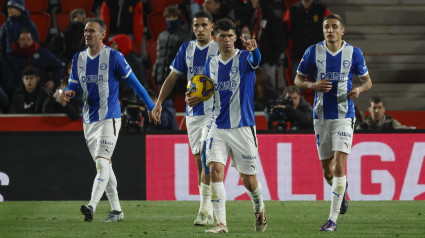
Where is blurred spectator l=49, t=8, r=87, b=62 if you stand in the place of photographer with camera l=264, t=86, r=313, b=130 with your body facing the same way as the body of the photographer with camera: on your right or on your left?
on your right

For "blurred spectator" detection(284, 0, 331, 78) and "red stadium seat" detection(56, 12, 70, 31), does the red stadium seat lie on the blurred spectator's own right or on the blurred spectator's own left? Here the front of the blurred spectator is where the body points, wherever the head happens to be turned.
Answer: on the blurred spectator's own right

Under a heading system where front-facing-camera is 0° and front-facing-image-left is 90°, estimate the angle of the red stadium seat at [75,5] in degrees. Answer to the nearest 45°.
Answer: approximately 0°

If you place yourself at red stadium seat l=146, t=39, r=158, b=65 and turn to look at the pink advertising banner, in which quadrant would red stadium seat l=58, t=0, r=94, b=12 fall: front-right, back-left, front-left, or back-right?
back-right

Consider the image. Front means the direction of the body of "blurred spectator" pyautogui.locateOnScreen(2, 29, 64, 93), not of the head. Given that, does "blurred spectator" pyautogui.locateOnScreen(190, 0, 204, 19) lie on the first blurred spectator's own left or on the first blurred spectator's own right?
on the first blurred spectator's own left

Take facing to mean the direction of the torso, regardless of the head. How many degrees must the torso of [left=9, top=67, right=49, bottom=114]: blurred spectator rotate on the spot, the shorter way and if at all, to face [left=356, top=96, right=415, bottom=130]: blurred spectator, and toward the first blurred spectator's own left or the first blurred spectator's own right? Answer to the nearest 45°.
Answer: approximately 45° to the first blurred spectator's own left
